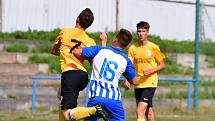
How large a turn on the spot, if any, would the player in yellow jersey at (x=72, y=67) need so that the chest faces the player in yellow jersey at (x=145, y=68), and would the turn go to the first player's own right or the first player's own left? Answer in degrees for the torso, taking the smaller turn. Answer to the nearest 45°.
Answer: approximately 45° to the first player's own right

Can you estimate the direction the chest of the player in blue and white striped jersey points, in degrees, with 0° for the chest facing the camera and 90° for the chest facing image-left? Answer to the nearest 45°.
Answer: approximately 180°

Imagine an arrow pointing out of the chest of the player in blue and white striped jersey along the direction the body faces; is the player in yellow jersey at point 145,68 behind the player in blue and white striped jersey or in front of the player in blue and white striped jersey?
in front
